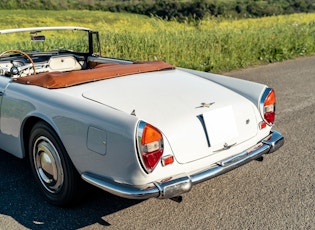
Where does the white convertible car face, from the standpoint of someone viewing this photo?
facing away from the viewer and to the left of the viewer
